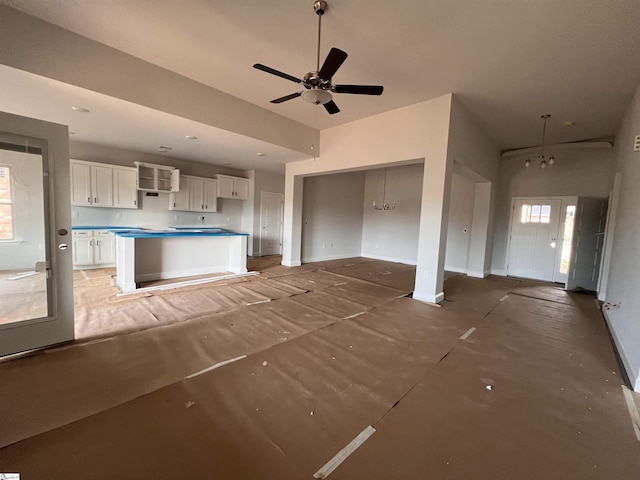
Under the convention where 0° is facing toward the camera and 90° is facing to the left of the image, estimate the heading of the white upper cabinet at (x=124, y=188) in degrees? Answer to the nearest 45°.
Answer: approximately 0°

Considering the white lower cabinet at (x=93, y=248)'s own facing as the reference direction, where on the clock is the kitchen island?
The kitchen island is roughly at 11 o'clock from the white lower cabinet.

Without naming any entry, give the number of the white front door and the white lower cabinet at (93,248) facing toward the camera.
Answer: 2

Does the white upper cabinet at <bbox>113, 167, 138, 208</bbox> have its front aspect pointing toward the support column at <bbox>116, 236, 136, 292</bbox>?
yes

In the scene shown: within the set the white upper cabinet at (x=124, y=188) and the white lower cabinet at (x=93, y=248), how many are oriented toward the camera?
2

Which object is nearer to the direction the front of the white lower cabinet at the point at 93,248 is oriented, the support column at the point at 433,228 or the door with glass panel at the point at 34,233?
the door with glass panel

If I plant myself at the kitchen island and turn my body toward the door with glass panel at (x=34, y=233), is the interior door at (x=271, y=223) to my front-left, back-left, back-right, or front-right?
back-left

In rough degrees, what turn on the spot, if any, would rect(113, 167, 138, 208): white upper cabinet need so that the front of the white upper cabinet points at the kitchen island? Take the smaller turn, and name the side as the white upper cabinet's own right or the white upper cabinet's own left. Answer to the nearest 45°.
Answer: approximately 45° to the white upper cabinet's own left

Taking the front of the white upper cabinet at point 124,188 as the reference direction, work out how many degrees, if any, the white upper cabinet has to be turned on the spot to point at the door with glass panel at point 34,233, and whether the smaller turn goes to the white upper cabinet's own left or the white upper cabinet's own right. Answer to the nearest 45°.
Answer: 0° — it already faces it

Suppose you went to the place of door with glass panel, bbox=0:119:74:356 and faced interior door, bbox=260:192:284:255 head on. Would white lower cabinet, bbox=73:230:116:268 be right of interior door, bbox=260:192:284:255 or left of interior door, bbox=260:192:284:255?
left
